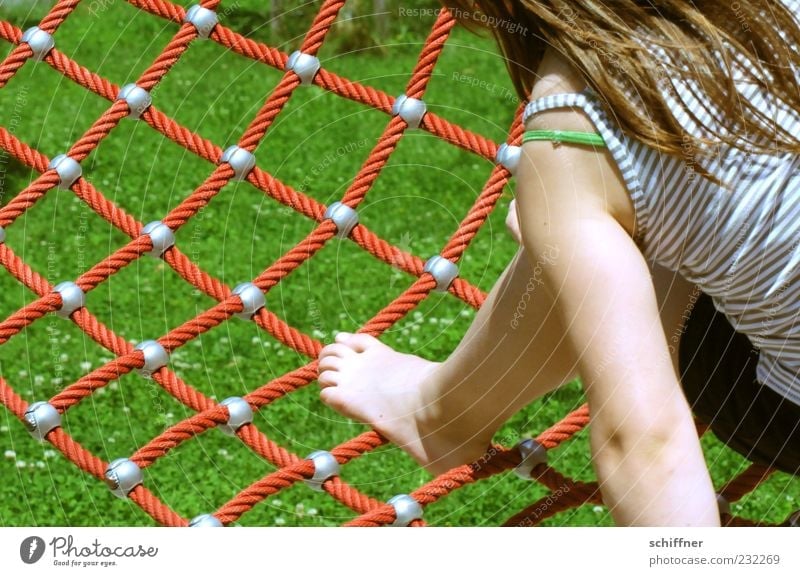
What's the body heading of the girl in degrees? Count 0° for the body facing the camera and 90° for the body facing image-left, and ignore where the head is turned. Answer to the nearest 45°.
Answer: approximately 90°

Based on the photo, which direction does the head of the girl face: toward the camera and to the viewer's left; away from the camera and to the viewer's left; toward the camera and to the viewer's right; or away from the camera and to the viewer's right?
away from the camera and to the viewer's left
